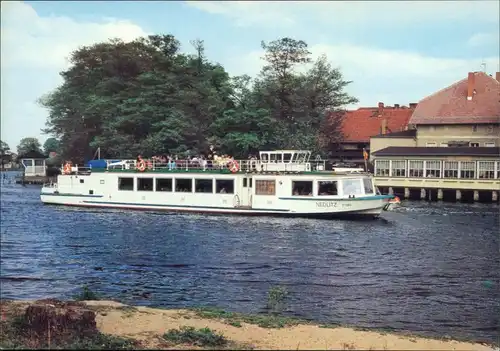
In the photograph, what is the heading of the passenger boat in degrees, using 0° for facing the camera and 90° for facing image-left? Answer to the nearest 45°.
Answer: approximately 270°
